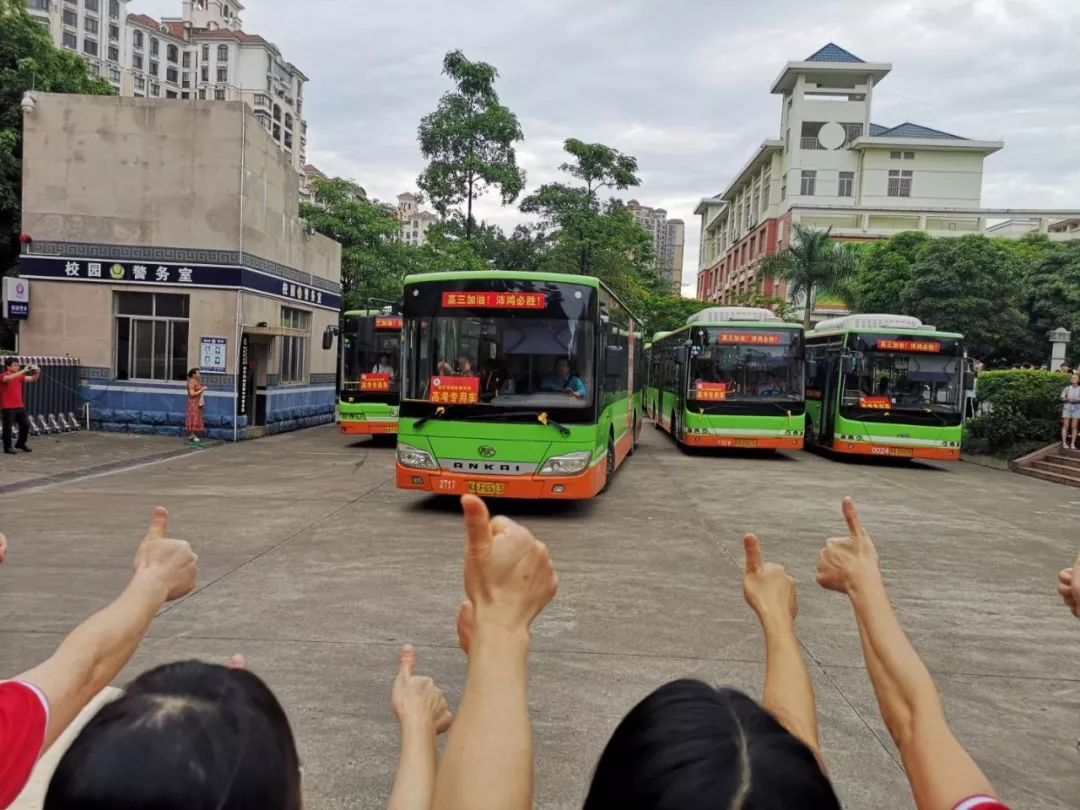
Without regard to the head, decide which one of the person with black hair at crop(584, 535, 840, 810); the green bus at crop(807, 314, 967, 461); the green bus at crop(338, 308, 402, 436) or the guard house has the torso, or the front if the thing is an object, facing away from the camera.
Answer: the person with black hair

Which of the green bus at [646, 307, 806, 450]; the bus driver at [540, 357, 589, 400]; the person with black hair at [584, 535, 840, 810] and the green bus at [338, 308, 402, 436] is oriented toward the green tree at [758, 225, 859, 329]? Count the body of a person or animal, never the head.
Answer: the person with black hair

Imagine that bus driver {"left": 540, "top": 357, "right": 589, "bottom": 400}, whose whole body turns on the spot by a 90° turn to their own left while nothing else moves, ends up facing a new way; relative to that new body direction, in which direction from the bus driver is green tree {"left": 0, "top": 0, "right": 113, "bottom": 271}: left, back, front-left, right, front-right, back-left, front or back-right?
back-left

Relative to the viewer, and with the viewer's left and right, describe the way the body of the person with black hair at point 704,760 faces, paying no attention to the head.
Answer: facing away from the viewer

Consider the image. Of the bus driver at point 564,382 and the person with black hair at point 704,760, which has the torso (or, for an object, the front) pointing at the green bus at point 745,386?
the person with black hair

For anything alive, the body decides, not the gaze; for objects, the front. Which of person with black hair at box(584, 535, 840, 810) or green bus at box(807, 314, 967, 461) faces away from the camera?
the person with black hair

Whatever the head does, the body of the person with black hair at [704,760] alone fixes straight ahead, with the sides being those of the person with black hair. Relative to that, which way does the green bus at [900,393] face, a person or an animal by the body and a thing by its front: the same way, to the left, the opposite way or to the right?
the opposite way

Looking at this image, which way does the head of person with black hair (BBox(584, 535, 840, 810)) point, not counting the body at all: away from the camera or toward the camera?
away from the camera

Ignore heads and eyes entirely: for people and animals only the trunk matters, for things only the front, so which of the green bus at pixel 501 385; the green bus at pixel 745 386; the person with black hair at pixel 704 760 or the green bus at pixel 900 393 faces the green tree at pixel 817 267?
the person with black hair

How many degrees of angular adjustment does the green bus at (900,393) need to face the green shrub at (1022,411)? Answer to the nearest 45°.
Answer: approximately 45° to its left

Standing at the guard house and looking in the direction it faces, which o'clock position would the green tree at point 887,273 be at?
The green tree is roughly at 10 o'clock from the guard house.

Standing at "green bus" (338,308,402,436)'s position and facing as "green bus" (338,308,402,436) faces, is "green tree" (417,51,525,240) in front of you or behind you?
behind

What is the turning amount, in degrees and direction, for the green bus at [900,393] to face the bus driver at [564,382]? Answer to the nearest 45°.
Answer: approximately 45° to its right
